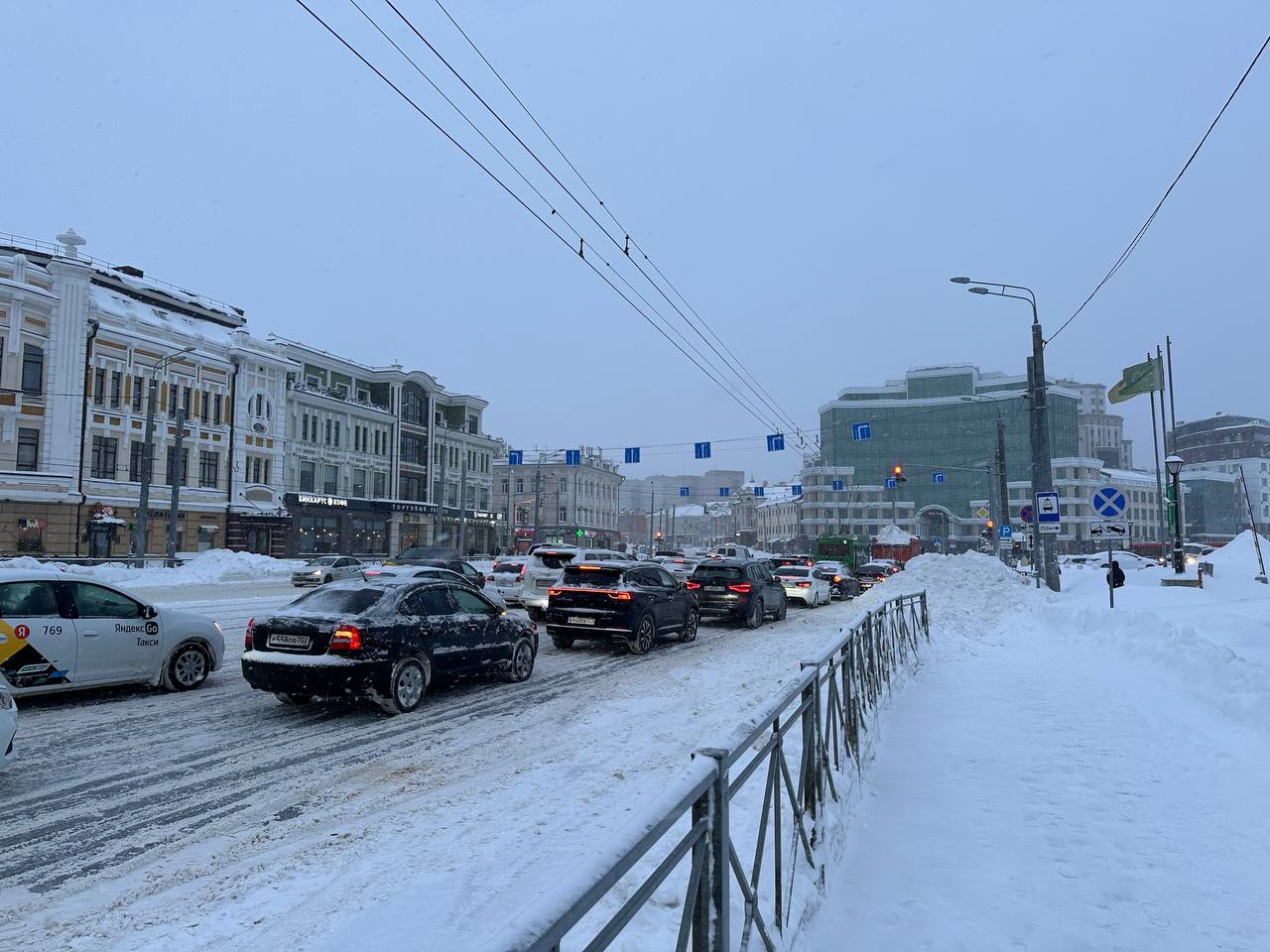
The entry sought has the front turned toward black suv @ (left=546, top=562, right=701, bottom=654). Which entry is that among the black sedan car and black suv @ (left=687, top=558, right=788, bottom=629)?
the black sedan car

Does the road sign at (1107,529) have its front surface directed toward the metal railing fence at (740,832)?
yes

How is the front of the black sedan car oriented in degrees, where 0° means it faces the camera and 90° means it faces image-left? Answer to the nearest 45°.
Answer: approximately 225°

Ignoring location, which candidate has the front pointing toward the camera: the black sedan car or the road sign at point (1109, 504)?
the road sign

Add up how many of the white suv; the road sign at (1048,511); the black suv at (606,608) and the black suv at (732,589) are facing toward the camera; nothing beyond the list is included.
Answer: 1

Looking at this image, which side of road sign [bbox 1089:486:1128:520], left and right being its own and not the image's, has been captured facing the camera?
front

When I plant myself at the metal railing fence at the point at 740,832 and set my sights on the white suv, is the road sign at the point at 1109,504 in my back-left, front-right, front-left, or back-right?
front-right

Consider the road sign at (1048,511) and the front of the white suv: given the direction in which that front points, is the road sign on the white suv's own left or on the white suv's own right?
on the white suv's own right

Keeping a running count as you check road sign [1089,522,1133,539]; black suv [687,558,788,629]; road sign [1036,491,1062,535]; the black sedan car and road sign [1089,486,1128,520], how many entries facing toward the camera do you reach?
3

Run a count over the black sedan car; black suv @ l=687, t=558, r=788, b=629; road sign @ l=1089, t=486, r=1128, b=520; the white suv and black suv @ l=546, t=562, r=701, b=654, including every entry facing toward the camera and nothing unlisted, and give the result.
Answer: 1

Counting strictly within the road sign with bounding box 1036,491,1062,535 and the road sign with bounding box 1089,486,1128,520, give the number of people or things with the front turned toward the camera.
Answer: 2

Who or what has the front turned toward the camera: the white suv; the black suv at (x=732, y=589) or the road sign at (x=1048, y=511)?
the road sign

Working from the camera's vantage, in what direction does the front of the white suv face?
facing away from the viewer and to the right of the viewer

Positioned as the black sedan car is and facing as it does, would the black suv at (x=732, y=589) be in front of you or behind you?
in front

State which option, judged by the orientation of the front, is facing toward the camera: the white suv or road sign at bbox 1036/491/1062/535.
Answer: the road sign

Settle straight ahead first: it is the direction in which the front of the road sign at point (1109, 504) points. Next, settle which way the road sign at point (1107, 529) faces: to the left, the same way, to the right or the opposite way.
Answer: the same way

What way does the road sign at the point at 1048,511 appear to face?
toward the camera

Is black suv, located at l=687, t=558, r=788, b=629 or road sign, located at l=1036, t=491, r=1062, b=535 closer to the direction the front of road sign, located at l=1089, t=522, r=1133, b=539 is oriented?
the black suv

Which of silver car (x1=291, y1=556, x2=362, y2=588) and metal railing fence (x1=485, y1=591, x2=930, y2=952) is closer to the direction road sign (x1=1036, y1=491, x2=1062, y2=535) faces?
the metal railing fence

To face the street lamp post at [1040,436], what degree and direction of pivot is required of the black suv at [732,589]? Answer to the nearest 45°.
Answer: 0° — it already faces it
